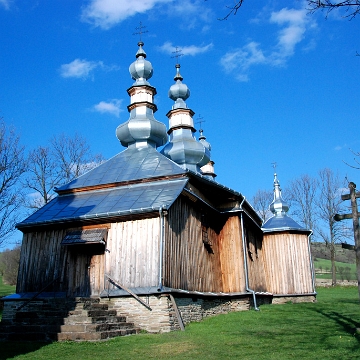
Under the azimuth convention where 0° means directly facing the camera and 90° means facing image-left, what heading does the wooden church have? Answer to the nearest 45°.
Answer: approximately 45°

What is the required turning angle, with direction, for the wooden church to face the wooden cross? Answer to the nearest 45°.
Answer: approximately 90° to its left
